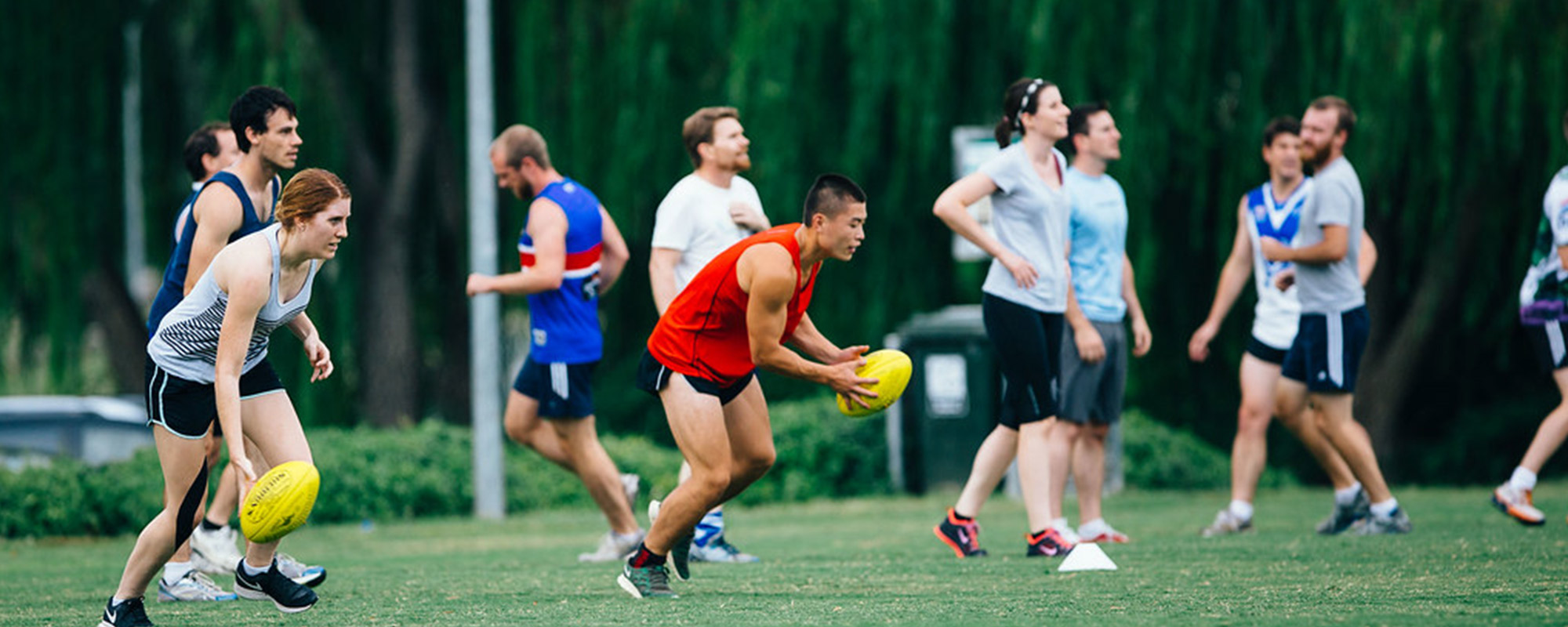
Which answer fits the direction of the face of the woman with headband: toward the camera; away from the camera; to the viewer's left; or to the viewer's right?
to the viewer's right

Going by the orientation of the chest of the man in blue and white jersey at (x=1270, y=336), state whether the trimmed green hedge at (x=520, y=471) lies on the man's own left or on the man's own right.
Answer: on the man's own right

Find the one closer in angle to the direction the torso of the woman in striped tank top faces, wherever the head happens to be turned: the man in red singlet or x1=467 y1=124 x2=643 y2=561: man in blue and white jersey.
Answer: the man in red singlet

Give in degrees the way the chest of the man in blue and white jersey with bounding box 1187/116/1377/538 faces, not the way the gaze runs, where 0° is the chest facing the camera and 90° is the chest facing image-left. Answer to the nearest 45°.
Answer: approximately 45°

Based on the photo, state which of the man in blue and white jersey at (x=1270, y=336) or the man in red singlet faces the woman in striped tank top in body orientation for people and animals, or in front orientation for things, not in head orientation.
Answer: the man in blue and white jersey

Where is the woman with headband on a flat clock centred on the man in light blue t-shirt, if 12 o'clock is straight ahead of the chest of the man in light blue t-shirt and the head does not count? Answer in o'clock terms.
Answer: The woman with headband is roughly at 2 o'clock from the man in light blue t-shirt.

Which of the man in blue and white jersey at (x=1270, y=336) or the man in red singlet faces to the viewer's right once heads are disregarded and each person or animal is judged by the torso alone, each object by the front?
the man in red singlet

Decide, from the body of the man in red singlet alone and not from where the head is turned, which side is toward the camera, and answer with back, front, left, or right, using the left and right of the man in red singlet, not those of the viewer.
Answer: right

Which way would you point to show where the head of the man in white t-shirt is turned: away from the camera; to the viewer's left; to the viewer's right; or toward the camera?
to the viewer's right

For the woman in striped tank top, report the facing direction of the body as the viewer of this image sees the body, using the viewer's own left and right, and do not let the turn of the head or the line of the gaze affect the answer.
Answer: facing the viewer and to the right of the viewer

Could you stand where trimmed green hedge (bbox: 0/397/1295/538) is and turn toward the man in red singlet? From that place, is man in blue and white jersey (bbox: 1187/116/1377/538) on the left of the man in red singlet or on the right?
left
